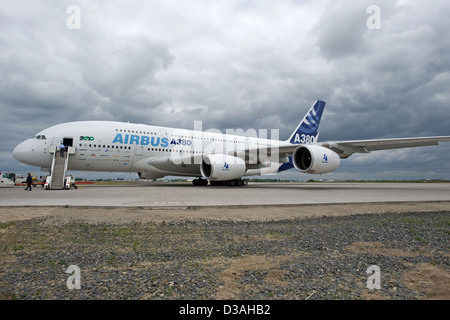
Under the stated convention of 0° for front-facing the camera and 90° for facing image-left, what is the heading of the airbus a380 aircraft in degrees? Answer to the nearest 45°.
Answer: approximately 45°
